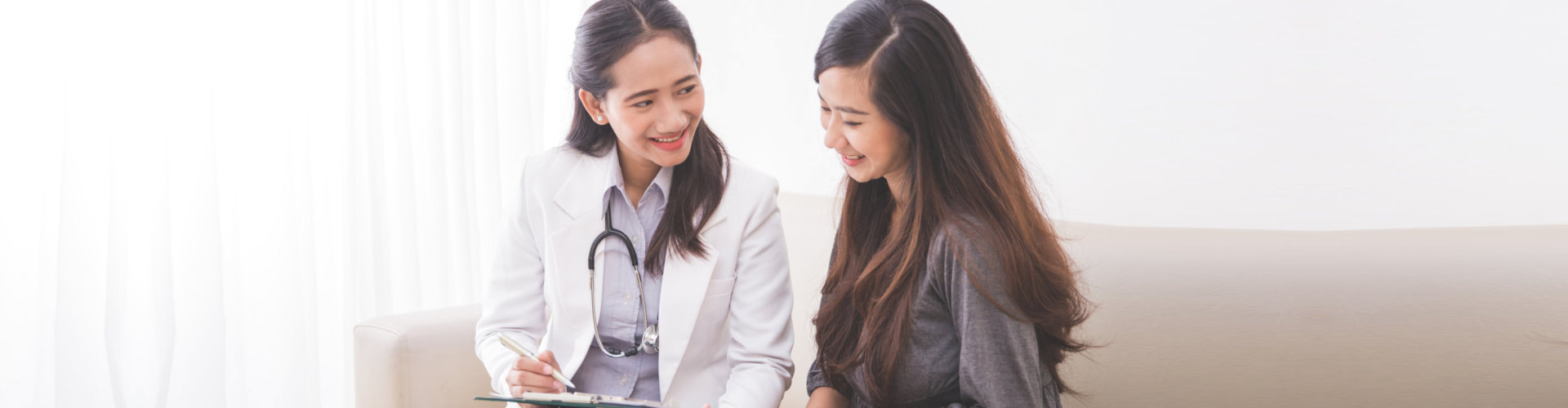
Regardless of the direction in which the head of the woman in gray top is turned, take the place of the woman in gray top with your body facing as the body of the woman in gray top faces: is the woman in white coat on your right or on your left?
on your right

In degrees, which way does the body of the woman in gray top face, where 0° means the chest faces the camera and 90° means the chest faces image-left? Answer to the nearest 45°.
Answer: approximately 45°

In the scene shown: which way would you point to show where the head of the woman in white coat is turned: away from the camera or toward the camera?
toward the camera

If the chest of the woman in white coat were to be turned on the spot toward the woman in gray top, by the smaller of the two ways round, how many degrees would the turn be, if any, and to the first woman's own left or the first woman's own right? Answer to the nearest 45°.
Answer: approximately 45° to the first woman's own left

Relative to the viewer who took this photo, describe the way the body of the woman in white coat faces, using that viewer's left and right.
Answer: facing the viewer

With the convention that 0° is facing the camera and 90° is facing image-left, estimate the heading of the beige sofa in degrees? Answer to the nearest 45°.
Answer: approximately 0°

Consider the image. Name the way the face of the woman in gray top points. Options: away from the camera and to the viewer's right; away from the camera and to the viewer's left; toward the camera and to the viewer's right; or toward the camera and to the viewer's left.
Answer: toward the camera and to the viewer's left
